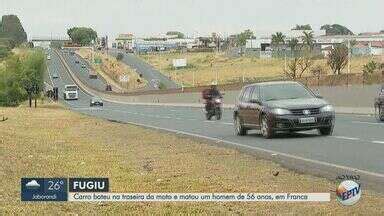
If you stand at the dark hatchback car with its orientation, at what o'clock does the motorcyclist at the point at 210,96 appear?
The motorcyclist is roughly at 7 o'clock from the dark hatchback car.

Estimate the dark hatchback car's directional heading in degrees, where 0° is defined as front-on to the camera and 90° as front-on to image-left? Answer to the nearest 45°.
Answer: approximately 315°

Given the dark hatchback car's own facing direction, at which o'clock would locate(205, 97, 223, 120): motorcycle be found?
The motorcycle is roughly at 7 o'clock from the dark hatchback car.
